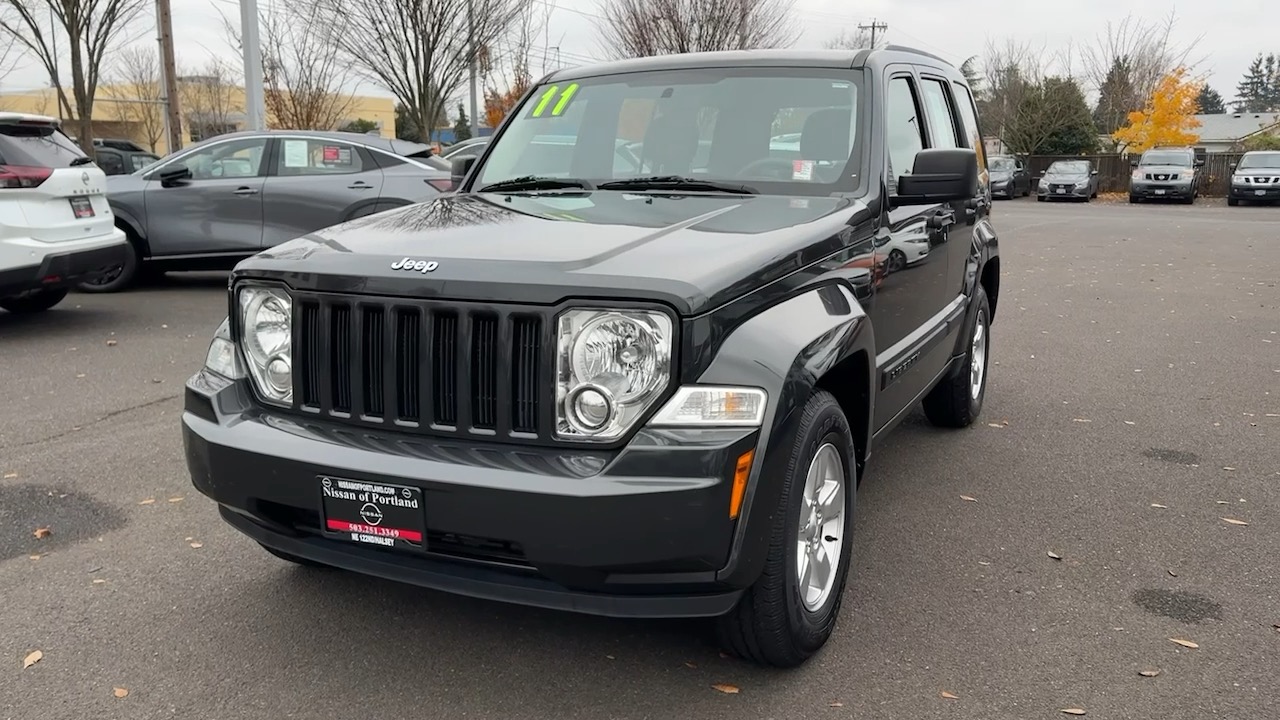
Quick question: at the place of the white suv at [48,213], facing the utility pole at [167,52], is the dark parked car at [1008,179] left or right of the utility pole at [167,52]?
right

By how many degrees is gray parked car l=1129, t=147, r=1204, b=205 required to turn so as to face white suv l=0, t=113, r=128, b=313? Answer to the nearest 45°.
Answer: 0° — it already faces it

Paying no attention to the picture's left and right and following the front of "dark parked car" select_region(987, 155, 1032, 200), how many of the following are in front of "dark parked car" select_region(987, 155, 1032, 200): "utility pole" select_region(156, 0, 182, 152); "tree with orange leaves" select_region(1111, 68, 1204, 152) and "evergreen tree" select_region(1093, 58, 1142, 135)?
1

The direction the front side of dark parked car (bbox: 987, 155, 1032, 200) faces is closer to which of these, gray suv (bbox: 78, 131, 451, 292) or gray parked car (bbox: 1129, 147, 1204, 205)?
the gray suv

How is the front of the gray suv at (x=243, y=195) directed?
to the viewer's left

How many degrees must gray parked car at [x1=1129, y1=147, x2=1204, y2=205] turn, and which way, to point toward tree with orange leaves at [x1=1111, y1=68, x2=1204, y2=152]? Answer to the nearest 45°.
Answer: approximately 180°

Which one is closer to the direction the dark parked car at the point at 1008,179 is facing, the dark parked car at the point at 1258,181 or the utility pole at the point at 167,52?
the utility pole

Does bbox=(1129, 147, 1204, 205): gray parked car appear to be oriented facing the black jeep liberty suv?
yes

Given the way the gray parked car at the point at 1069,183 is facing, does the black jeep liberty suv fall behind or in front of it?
in front

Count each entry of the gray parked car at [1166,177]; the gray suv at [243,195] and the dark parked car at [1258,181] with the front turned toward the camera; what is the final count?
2

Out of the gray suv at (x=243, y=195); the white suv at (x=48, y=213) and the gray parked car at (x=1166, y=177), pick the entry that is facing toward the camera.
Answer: the gray parked car

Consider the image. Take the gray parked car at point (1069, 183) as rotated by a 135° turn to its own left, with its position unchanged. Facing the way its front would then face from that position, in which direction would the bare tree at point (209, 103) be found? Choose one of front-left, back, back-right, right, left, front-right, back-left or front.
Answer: back

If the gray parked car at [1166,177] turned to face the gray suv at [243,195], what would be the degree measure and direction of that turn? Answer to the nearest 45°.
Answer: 0° — it already faces it

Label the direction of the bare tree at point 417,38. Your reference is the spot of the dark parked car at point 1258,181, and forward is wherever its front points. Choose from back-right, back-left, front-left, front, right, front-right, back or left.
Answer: front-right
